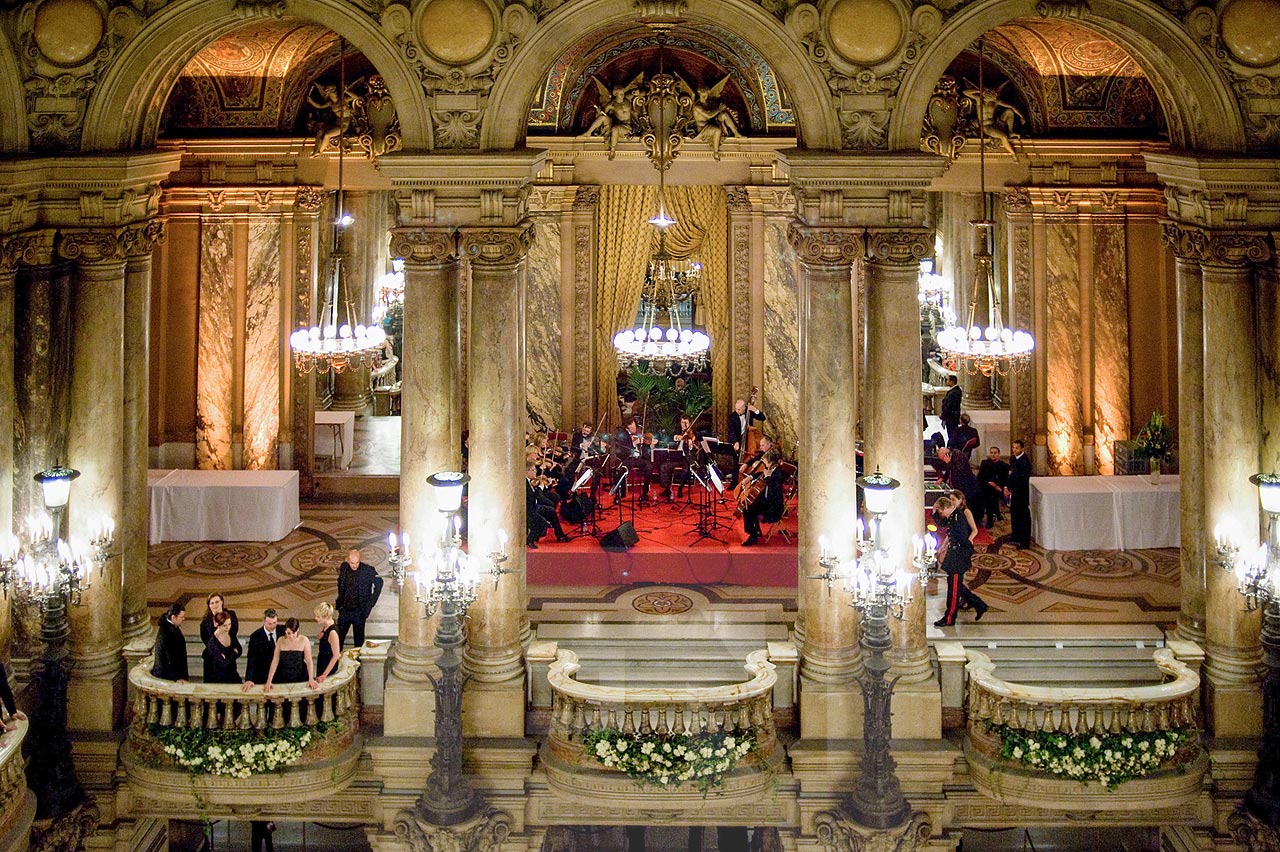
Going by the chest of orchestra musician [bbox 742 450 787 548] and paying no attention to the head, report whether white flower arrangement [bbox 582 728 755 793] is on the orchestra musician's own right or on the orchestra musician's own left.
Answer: on the orchestra musician's own left

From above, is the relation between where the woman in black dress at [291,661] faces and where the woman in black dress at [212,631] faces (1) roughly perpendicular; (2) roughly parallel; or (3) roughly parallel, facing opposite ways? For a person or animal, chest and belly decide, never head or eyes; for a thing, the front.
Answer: roughly parallel

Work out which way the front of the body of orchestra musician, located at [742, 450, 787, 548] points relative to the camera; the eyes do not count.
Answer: to the viewer's left

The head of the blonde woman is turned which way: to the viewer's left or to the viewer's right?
to the viewer's left

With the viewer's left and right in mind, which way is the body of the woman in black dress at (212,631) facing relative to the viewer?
facing the viewer

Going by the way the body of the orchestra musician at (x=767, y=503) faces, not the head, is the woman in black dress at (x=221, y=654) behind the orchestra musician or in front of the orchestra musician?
in front

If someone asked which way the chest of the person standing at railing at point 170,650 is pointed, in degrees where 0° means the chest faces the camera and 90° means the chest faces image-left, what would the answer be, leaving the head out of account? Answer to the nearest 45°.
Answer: approximately 270°

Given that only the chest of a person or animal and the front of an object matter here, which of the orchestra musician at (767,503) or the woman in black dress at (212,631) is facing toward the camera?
the woman in black dress

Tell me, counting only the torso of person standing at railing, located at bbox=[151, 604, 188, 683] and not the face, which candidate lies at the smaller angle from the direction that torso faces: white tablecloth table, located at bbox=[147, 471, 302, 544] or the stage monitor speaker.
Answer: the stage monitor speaker

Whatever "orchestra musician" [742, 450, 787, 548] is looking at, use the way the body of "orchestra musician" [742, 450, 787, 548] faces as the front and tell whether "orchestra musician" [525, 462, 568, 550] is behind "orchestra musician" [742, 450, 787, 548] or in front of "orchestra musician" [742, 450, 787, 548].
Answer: in front

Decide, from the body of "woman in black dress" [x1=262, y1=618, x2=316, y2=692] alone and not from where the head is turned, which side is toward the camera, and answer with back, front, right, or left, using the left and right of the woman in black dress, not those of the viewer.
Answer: front

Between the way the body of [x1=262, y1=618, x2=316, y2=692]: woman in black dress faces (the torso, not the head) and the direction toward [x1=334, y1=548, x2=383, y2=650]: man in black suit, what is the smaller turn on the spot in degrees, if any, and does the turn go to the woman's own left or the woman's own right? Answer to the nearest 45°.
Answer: approximately 135° to the woman's own left
